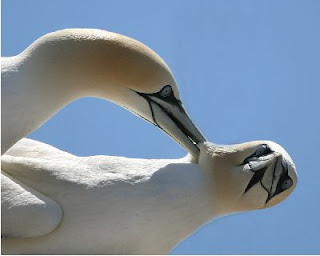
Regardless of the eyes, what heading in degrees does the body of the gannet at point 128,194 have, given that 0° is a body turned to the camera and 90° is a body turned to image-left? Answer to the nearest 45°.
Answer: approximately 270°

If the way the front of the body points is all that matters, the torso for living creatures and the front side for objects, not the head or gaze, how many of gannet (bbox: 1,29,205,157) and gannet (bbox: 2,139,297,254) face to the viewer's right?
2

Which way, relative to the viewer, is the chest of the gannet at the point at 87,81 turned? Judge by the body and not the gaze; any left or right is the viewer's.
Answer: facing to the right of the viewer
